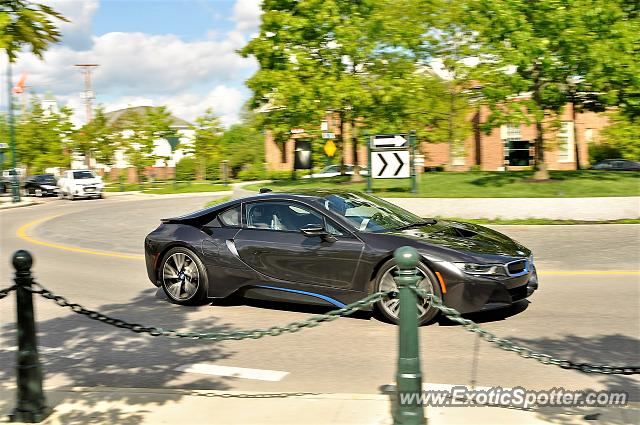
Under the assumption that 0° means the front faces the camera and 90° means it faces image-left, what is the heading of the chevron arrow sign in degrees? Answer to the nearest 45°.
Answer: approximately 0°

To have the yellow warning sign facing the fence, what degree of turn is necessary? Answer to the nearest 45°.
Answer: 0° — it already faces it

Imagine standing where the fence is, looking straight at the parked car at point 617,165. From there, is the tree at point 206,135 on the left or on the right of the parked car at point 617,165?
left

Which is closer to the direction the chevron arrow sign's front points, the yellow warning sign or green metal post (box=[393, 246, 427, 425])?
the green metal post

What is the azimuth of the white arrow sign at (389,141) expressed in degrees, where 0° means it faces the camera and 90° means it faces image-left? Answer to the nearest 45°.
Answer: approximately 0°

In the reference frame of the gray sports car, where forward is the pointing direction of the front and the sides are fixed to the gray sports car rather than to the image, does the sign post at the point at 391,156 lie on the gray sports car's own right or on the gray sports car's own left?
on the gray sports car's own left

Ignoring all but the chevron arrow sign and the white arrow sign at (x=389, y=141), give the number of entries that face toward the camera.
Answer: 2
